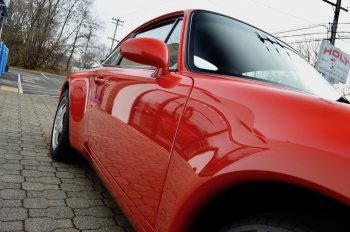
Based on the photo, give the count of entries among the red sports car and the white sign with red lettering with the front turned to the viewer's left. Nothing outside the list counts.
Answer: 0

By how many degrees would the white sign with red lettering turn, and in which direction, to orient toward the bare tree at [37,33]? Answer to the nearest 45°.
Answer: approximately 90° to its right

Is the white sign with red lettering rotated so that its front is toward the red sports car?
yes

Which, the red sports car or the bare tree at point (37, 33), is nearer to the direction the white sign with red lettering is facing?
the red sports car

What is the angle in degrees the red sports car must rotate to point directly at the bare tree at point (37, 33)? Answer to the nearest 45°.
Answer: approximately 180°

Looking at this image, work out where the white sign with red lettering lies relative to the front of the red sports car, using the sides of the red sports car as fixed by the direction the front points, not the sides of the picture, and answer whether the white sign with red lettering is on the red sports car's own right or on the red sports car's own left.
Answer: on the red sports car's own left

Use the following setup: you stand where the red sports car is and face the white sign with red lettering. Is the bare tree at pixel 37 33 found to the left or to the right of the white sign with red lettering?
left

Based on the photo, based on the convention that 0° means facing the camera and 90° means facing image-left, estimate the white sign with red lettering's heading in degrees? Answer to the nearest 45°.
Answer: approximately 0°
